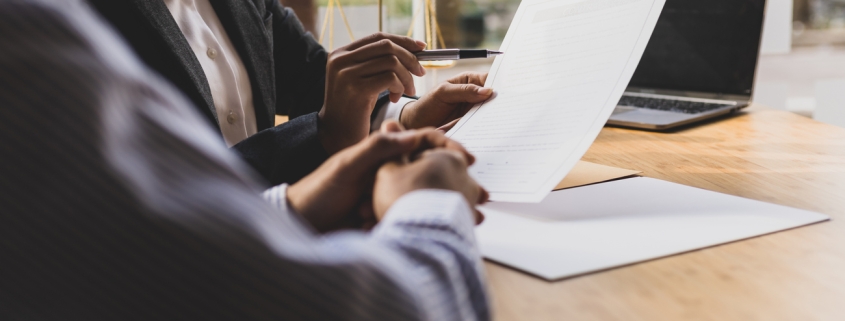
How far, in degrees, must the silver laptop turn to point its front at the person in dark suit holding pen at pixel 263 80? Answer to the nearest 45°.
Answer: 0° — it already faces them

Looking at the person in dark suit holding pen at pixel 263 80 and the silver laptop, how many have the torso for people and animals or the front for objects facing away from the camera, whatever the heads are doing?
0

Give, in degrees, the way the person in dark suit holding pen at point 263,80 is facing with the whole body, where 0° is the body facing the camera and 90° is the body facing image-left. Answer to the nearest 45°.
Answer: approximately 315°

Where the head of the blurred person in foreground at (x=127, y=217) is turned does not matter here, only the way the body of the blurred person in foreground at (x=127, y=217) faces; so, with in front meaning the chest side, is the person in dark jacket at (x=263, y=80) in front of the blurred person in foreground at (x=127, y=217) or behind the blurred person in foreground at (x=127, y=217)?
in front

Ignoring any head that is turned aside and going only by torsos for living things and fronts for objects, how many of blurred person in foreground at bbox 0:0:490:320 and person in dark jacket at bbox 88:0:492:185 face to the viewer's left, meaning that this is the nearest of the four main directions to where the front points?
0

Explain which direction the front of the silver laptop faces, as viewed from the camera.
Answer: facing the viewer and to the left of the viewer

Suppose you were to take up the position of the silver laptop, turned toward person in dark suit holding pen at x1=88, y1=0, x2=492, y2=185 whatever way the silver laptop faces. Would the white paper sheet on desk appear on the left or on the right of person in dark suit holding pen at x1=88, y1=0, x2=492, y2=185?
left

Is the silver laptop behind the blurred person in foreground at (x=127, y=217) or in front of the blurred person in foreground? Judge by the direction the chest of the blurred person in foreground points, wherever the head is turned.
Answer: in front

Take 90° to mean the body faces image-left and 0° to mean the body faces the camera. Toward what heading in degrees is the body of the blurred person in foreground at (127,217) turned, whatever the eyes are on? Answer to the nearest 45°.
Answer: approximately 225°

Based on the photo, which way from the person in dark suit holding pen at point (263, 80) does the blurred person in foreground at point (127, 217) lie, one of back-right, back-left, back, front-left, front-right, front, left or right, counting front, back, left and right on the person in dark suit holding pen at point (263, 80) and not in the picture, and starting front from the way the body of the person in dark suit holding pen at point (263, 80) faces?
front-right
